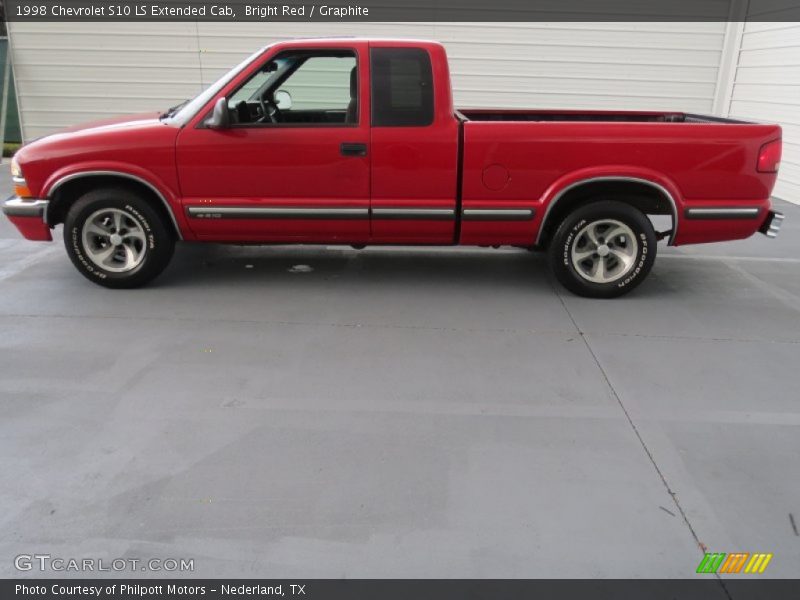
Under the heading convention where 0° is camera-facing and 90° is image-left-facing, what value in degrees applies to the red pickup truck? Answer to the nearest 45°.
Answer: approximately 90°
